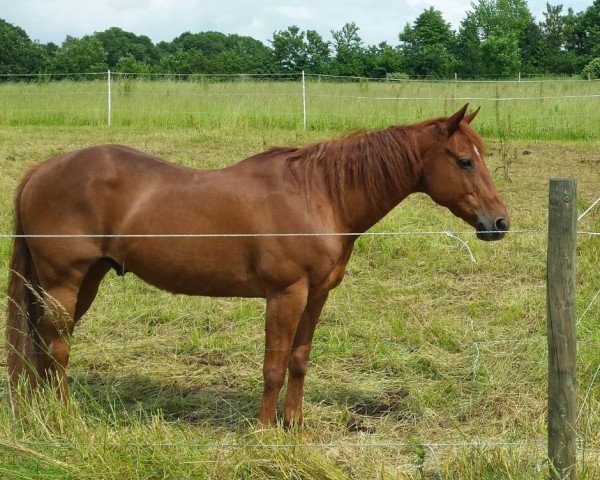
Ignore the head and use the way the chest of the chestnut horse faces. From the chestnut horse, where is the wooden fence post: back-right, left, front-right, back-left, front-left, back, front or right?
front-right

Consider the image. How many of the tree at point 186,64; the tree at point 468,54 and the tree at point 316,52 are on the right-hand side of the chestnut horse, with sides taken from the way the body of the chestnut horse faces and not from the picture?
0

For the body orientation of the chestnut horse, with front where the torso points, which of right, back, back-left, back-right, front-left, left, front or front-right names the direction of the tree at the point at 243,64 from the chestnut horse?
left

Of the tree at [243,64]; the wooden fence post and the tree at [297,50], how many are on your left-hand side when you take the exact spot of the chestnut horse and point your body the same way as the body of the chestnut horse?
2

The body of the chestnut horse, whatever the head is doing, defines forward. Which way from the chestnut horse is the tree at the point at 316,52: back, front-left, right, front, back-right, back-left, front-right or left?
left

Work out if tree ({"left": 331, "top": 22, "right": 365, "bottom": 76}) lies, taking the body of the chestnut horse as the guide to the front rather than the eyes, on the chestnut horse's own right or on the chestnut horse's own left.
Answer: on the chestnut horse's own left

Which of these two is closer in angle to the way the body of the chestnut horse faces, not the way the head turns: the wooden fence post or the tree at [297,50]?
the wooden fence post

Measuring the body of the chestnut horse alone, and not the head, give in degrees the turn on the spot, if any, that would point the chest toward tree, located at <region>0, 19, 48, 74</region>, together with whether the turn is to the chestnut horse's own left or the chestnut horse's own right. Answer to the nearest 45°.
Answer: approximately 90° to the chestnut horse's own left

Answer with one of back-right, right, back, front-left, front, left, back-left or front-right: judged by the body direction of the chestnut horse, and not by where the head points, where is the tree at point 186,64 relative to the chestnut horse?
left

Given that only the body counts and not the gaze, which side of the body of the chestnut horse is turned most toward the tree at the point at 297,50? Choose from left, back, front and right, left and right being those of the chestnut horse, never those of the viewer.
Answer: left

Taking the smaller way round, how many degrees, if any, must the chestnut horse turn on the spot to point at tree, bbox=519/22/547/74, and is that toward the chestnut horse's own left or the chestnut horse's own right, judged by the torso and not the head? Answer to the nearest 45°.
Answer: approximately 90° to the chestnut horse's own left

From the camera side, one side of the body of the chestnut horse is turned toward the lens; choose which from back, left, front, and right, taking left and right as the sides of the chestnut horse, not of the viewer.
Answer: right

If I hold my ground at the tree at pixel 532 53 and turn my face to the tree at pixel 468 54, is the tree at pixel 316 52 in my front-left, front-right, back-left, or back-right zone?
front-right
